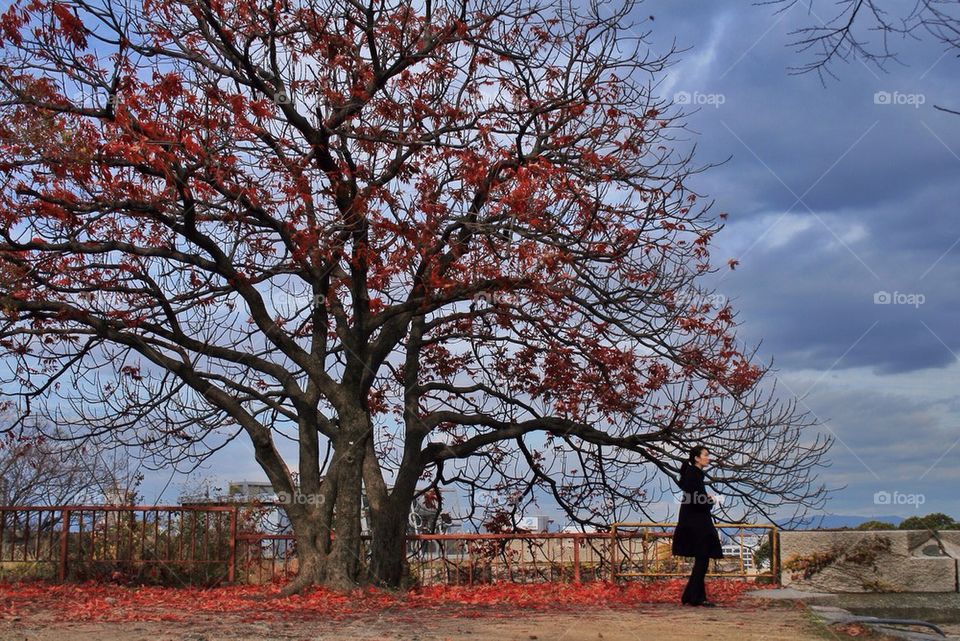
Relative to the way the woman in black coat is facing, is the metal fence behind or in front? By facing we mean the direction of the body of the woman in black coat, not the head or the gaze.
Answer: behind

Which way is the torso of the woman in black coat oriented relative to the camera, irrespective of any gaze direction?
to the viewer's right

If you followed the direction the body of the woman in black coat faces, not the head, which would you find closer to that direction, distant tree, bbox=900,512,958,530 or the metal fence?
the distant tree

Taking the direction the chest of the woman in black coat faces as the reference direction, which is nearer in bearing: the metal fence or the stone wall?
the stone wall

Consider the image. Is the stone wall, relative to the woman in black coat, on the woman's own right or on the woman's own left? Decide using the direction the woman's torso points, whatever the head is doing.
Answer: on the woman's own left

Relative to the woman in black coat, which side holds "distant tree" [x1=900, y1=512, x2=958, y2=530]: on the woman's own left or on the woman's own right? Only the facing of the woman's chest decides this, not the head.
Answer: on the woman's own left
